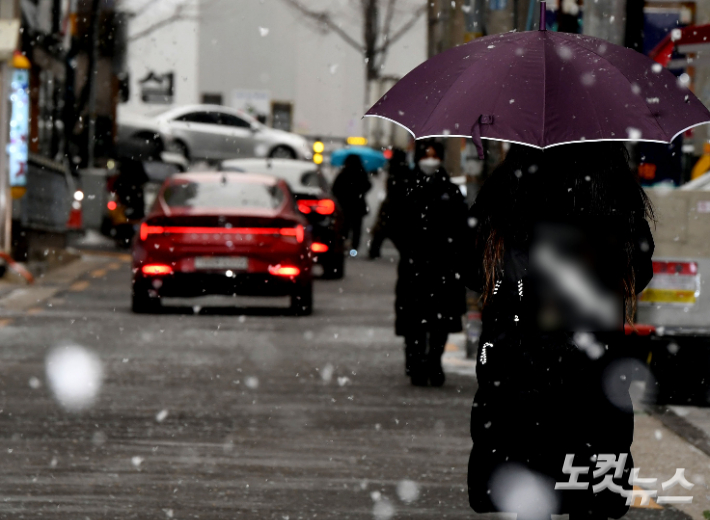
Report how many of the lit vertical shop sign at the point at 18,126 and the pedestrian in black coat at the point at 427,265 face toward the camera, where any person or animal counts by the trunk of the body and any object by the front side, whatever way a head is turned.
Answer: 2

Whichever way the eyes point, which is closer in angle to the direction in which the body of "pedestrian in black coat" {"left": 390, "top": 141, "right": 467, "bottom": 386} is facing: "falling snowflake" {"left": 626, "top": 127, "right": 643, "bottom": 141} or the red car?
the falling snowflake

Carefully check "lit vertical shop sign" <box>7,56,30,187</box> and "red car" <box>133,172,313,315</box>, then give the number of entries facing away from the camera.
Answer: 1

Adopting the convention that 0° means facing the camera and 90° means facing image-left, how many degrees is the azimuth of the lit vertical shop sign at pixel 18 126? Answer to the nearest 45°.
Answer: approximately 0°

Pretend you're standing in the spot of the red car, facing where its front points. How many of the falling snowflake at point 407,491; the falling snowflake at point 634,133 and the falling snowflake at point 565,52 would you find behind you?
3

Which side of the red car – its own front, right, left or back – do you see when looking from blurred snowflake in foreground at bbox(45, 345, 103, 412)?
back

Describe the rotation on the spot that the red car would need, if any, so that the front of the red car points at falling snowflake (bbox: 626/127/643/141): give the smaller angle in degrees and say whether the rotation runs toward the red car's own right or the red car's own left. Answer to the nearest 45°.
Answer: approximately 180°

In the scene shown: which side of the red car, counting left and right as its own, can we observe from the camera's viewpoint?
back

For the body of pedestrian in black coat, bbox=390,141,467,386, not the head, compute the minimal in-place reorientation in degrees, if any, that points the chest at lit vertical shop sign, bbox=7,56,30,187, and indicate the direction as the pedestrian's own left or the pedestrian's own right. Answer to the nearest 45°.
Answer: approximately 135° to the pedestrian's own right

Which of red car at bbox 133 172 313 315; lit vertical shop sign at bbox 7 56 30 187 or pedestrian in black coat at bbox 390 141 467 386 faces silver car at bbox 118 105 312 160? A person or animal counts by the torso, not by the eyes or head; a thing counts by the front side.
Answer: the red car

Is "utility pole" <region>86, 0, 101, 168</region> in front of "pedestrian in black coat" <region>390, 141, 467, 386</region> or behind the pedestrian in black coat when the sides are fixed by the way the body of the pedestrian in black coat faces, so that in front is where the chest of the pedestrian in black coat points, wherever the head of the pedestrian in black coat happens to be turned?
behind

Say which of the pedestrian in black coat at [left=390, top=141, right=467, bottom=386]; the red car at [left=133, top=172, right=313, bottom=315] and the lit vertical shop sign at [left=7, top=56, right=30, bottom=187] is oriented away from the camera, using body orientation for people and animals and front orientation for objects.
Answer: the red car

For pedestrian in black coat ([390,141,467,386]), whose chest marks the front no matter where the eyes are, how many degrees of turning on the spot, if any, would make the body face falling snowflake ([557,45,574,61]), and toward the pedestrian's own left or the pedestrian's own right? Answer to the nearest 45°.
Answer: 0° — they already face it

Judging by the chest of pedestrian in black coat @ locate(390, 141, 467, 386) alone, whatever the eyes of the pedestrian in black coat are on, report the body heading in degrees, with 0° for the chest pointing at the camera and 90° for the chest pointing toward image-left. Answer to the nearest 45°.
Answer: approximately 0°
